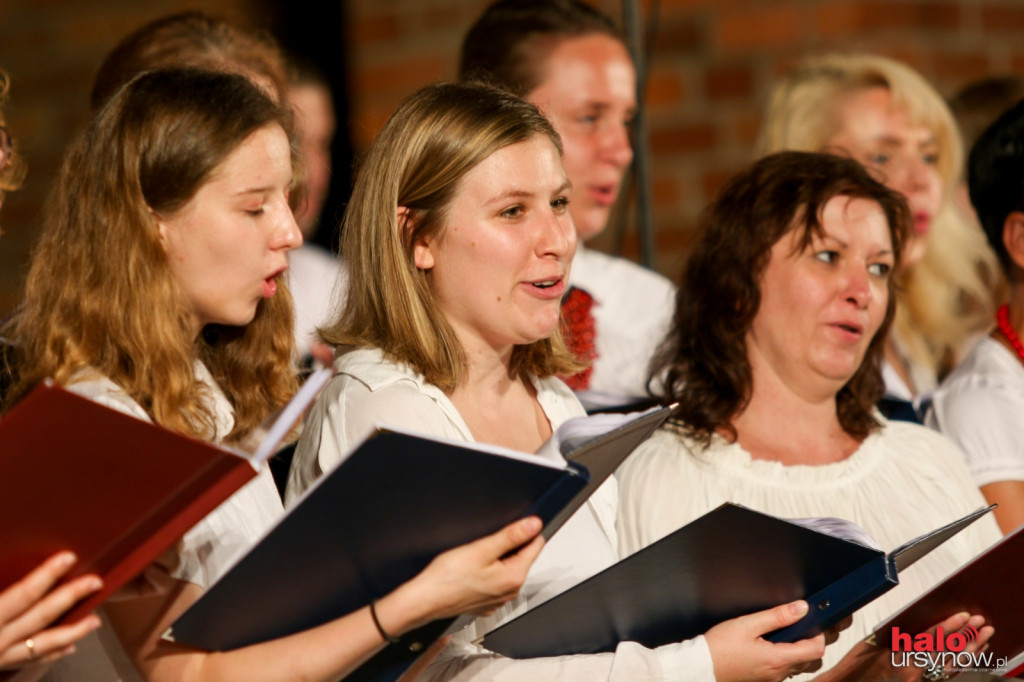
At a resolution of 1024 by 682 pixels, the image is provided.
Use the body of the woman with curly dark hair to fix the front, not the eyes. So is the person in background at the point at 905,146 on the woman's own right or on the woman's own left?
on the woman's own left

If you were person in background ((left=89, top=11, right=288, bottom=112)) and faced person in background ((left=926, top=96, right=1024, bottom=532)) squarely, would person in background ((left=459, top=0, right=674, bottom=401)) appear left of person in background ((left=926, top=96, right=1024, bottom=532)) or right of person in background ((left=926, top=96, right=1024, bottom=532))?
left

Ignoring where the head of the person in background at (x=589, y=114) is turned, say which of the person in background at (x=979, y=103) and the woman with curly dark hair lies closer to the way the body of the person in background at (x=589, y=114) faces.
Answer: the woman with curly dark hair

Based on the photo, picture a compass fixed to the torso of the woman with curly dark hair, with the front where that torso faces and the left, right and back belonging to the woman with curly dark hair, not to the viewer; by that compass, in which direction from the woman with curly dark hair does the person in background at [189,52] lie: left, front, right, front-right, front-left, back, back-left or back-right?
back-right

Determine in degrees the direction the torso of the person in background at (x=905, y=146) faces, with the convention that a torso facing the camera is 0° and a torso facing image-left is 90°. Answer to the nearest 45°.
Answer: approximately 315°

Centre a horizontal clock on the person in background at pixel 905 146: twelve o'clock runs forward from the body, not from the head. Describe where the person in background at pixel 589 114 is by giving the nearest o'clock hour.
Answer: the person in background at pixel 589 114 is roughly at 3 o'clock from the person in background at pixel 905 146.

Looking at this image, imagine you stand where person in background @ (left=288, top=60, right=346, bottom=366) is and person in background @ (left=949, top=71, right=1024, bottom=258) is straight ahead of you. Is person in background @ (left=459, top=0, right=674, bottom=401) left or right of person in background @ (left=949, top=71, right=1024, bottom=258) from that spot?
right

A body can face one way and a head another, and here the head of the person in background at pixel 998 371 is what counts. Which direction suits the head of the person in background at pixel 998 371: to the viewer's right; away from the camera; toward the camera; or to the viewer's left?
to the viewer's right

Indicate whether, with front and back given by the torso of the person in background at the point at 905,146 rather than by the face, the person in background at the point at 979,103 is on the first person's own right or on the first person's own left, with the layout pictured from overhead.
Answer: on the first person's own left

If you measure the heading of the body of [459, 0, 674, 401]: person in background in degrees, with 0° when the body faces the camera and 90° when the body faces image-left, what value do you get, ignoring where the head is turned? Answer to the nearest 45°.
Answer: approximately 315°

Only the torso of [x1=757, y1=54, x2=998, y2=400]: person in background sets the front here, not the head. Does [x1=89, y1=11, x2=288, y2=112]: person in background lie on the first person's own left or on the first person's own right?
on the first person's own right

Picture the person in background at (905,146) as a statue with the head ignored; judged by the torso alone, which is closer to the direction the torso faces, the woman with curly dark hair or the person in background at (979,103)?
the woman with curly dark hair
